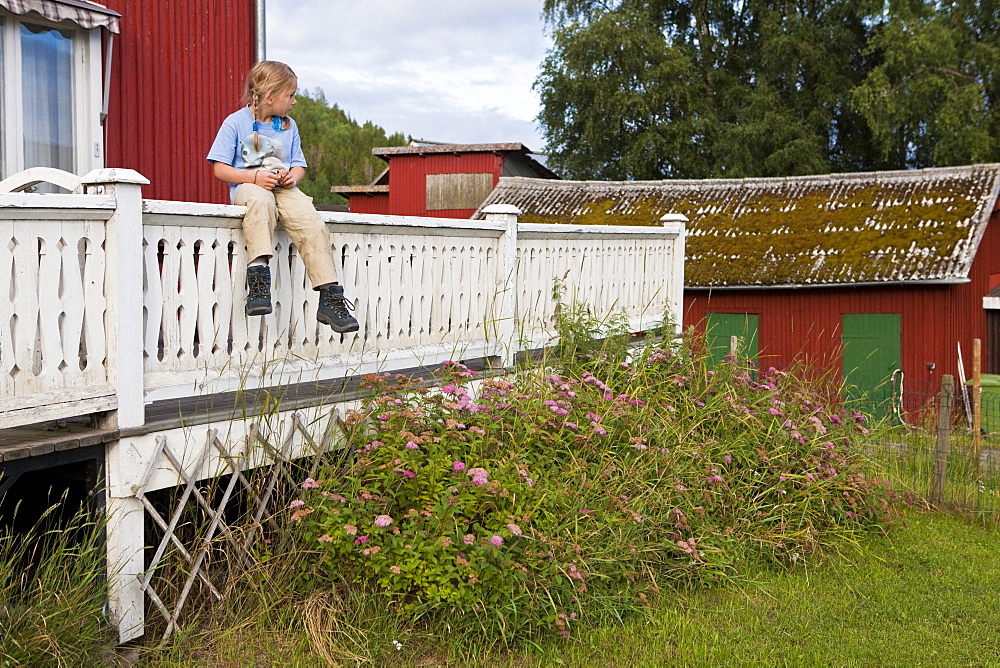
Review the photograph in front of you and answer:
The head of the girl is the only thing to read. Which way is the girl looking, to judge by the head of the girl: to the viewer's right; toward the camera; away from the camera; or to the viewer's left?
to the viewer's right

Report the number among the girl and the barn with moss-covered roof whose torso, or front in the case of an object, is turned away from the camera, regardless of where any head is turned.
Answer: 0

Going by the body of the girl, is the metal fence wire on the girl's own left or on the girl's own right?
on the girl's own left

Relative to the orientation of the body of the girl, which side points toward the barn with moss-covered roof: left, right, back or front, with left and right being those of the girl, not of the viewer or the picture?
left

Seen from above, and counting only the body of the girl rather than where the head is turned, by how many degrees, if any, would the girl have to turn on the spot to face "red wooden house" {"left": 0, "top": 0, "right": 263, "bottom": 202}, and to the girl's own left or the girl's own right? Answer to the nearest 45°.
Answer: approximately 135° to the girl's own left

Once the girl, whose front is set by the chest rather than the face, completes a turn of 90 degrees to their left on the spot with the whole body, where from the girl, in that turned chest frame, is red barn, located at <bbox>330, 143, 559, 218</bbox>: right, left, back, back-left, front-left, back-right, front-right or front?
front-left

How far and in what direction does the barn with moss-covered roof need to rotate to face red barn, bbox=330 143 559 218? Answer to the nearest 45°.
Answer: approximately 135° to its right

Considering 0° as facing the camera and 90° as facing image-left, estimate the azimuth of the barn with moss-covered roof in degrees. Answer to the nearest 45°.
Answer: approximately 0°

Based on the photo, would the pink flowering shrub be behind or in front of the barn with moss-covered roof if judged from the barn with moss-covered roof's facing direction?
in front
